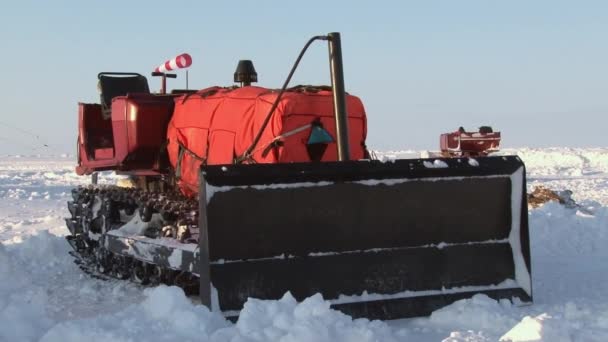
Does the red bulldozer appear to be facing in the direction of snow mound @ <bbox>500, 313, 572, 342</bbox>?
yes

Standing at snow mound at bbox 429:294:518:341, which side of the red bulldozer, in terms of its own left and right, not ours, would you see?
front

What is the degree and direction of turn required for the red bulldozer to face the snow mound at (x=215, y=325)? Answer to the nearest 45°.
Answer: approximately 90° to its right

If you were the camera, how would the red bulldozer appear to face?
facing the viewer and to the right of the viewer

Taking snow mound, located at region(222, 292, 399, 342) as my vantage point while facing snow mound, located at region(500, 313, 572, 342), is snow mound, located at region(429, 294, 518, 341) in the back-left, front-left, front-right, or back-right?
front-left

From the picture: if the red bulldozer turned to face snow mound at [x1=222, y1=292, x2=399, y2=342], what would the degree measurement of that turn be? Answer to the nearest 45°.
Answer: approximately 45° to its right
